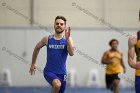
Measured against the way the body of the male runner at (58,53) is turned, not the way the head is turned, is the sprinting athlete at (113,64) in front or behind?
behind

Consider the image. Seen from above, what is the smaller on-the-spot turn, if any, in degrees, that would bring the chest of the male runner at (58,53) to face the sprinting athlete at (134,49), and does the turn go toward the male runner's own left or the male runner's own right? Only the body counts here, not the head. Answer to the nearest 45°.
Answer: approximately 45° to the male runner's own left

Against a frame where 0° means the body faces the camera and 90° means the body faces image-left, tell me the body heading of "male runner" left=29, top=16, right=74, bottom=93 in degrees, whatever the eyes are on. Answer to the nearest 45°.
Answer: approximately 0°
